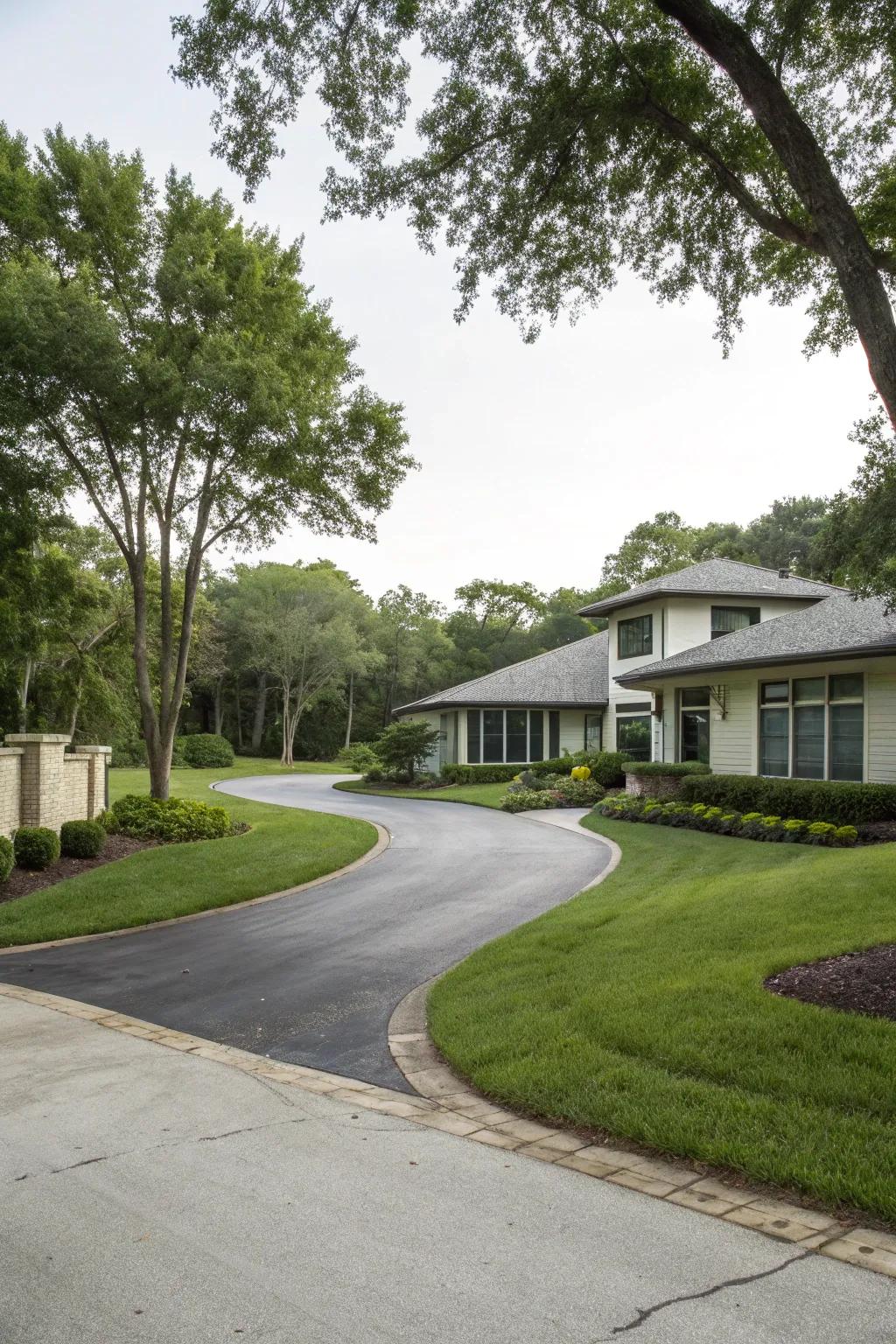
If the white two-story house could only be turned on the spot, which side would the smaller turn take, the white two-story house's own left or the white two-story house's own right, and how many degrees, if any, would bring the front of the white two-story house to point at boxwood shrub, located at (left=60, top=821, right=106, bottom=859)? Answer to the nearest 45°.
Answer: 0° — it already faces it

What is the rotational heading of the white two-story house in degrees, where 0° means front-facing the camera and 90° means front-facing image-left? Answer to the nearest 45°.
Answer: approximately 45°

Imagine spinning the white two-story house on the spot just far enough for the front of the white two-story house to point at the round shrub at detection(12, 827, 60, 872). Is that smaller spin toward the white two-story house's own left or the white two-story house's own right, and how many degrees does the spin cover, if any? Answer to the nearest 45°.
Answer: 0° — it already faces it

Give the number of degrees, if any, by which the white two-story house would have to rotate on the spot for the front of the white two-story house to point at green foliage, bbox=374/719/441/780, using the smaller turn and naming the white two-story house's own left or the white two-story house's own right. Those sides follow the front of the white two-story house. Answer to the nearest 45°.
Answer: approximately 90° to the white two-story house's own right

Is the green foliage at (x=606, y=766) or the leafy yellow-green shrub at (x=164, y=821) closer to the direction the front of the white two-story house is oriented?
the leafy yellow-green shrub

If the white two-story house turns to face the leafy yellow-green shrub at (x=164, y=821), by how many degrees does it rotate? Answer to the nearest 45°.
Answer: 0° — it already faces it

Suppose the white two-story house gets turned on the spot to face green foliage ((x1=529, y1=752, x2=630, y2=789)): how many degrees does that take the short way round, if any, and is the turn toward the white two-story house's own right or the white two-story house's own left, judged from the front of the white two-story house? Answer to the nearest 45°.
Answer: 0° — it already faces it
